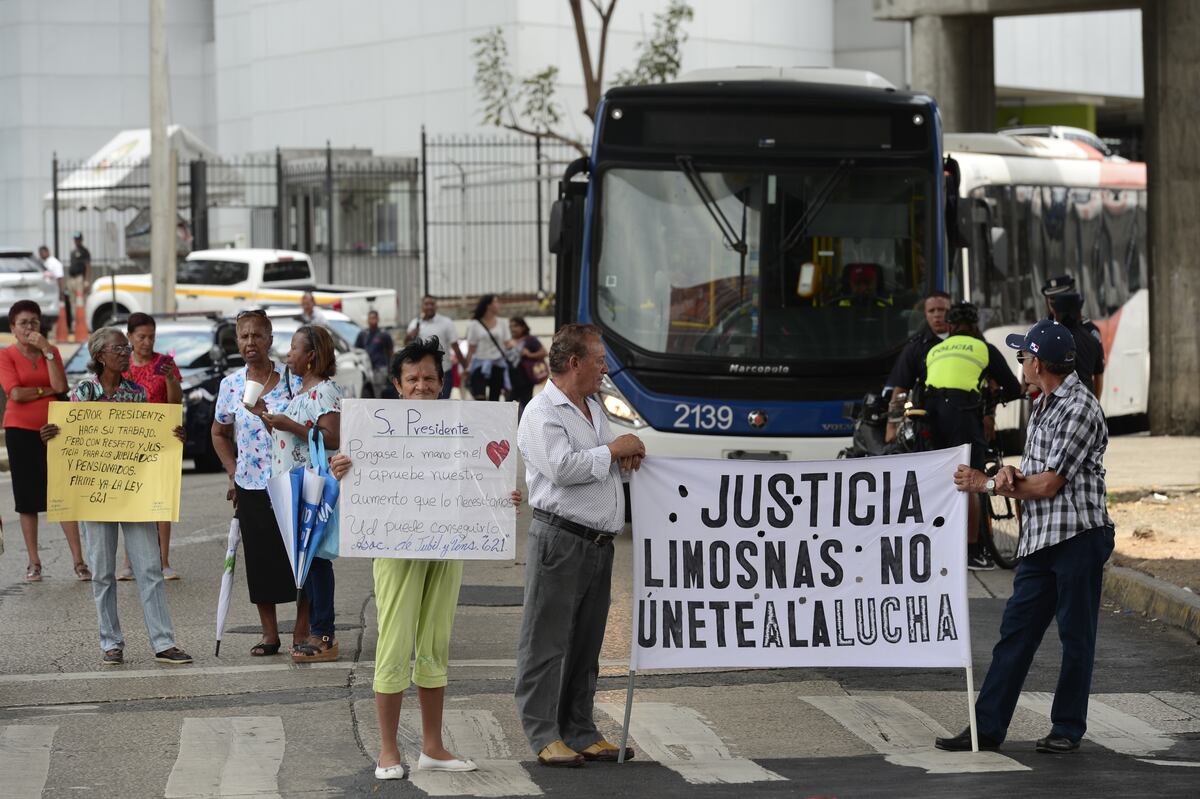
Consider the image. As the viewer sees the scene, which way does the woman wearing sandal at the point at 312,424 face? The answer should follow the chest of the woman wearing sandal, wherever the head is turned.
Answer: to the viewer's left

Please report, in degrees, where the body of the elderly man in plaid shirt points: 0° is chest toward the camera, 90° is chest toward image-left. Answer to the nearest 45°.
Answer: approximately 90°

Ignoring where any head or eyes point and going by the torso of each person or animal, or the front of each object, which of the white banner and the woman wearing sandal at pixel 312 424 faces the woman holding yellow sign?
the woman wearing sandal

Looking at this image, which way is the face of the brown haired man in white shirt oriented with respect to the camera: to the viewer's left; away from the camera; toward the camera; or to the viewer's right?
to the viewer's right

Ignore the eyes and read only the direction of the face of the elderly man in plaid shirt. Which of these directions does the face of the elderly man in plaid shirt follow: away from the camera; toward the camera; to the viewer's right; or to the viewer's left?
to the viewer's left

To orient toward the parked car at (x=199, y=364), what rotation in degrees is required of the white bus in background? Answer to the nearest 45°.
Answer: approximately 45° to its right

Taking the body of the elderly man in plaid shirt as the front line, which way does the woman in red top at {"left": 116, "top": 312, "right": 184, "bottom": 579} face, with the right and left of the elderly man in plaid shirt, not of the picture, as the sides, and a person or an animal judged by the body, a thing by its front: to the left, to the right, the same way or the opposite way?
to the left

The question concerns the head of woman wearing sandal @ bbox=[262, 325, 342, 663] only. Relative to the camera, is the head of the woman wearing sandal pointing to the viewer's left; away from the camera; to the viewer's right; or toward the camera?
to the viewer's left

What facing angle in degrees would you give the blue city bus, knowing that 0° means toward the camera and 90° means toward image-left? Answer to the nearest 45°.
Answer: approximately 0°

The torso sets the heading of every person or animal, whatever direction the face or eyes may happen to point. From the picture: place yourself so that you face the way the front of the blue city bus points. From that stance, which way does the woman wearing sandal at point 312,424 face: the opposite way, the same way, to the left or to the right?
to the right

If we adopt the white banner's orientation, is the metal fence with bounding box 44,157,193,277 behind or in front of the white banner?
behind
